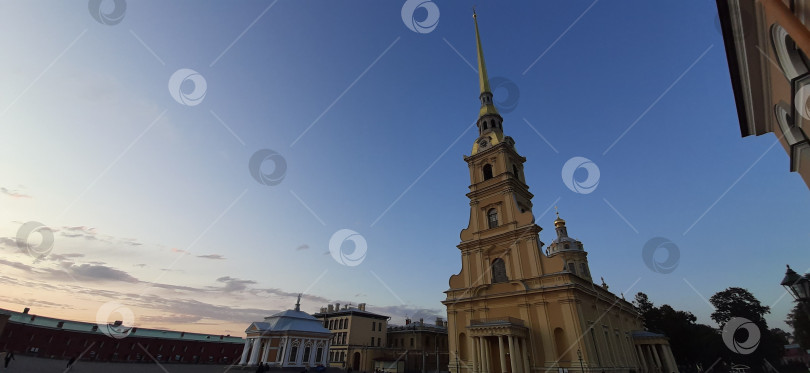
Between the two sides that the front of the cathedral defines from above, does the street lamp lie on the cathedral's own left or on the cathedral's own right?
on the cathedral's own left

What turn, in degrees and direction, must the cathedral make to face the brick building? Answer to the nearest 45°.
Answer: approximately 45° to its right

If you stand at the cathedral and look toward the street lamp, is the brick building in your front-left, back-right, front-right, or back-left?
back-right

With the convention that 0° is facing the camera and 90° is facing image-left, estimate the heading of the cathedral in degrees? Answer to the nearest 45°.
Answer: approximately 45°
